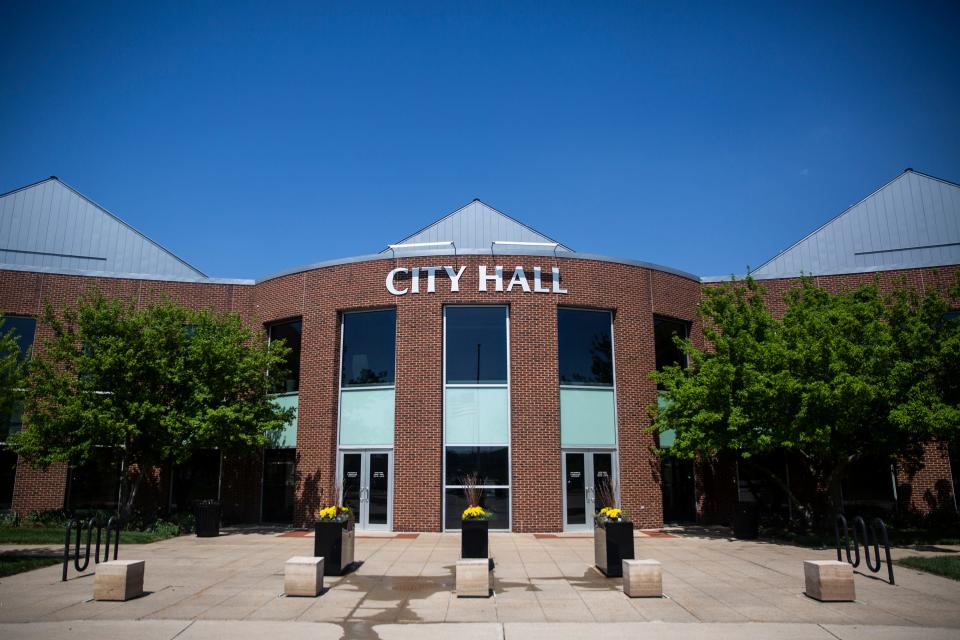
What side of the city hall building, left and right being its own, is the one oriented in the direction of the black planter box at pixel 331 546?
front

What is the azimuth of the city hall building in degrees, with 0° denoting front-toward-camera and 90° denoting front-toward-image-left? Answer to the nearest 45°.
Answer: approximately 0°

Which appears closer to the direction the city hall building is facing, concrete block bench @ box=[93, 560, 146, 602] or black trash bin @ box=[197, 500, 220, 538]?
the concrete block bench

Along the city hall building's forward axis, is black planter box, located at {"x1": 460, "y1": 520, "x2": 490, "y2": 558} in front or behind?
in front

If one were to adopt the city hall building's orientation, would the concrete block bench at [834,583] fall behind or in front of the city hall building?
in front

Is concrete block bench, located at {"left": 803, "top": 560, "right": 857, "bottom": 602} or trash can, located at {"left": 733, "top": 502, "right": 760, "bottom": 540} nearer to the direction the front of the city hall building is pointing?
the concrete block bench

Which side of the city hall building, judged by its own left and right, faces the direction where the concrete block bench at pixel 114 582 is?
front

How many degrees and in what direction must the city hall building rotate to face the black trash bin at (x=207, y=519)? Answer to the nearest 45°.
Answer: approximately 90° to its right

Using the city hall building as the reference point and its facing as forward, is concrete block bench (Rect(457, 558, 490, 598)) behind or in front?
in front

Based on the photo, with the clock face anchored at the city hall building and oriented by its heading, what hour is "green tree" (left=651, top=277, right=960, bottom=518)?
The green tree is roughly at 10 o'clock from the city hall building.

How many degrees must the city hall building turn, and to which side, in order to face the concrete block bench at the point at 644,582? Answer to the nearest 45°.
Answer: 0° — it already faces it
